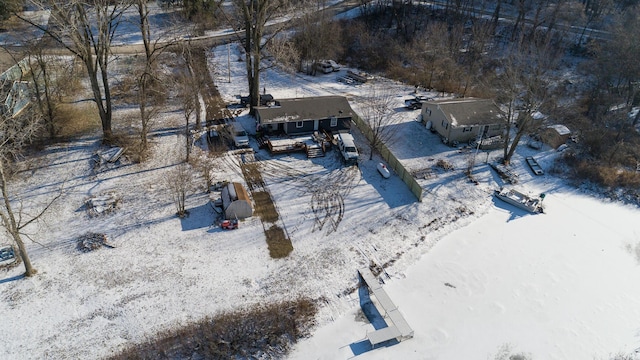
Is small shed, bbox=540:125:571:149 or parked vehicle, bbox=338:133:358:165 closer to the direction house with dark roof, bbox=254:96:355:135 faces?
the parked vehicle

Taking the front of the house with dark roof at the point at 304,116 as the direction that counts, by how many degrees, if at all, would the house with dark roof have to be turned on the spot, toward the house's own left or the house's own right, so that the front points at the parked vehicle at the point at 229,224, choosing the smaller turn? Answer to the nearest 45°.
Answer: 0° — it already faces it

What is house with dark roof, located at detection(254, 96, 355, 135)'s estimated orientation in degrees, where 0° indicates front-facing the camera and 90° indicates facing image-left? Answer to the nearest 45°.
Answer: approximately 0°

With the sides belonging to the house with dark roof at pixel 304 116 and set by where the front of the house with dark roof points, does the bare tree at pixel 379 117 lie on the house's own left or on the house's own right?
on the house's own left

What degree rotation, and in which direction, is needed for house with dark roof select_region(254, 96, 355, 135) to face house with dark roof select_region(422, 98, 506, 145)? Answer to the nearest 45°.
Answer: approximately 90° to its left

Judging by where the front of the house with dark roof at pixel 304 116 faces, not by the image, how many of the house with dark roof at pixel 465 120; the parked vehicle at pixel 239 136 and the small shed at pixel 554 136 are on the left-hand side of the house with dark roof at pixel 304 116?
2

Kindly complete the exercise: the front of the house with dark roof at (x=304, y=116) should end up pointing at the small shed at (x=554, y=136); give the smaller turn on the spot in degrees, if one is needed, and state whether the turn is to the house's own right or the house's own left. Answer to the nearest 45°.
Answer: approximately 90° to the house's own left

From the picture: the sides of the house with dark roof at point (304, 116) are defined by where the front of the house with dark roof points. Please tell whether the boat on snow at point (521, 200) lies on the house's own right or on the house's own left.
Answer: on the house's own left

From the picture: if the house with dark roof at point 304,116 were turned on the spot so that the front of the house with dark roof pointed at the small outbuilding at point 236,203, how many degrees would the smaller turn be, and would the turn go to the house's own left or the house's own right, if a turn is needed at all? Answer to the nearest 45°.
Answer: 0° — it already faces it

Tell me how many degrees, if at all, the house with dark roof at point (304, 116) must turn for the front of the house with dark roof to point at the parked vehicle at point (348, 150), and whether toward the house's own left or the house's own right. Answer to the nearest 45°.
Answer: approximately 45° to the house's own left

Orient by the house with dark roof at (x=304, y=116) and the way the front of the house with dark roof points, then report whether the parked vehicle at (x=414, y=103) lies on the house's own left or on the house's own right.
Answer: on the house's own left

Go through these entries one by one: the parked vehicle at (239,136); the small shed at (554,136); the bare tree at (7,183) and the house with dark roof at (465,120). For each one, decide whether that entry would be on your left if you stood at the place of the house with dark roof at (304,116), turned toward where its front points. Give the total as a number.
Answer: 2
